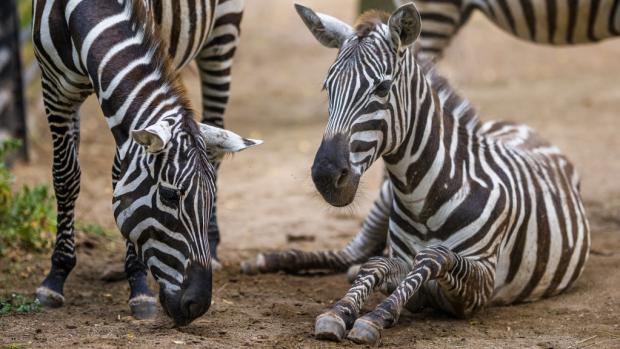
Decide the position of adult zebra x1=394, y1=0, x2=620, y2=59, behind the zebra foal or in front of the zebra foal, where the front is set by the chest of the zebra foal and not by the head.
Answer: behind

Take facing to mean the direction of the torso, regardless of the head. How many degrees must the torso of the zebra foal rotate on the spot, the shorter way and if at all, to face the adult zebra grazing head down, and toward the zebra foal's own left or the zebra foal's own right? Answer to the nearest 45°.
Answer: approximately 45° to the zebra foal's own right

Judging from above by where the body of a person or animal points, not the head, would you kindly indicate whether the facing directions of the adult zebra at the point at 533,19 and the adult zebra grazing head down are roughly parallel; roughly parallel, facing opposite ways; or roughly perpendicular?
roughly perpendicular

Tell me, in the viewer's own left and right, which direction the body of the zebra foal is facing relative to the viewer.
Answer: facing the viewer and to the left of the viewer

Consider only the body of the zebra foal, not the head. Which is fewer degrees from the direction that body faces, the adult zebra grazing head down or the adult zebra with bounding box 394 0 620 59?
the adult zebra grazing head down

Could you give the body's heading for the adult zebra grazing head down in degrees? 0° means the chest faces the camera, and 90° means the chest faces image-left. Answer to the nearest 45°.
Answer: approximately 45°
